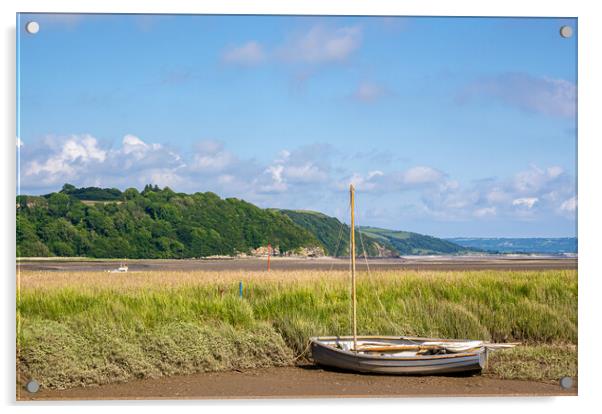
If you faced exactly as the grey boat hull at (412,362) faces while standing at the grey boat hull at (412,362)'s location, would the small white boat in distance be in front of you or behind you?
in front

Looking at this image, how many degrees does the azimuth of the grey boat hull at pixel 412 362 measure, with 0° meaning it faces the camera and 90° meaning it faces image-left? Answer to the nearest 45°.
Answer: approximately 90°
